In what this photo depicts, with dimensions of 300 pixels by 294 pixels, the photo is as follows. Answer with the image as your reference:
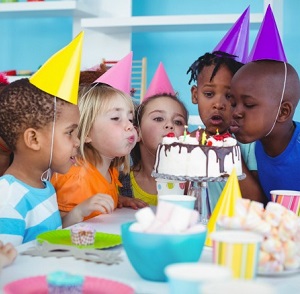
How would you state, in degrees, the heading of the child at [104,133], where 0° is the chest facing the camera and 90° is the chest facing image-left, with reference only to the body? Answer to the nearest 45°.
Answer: approximately 315°

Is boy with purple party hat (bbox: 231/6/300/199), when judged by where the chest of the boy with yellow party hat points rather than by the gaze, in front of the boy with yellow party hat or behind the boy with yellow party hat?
in front

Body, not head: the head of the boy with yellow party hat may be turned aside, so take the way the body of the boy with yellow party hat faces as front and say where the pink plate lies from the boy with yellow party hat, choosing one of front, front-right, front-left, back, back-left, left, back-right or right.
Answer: right

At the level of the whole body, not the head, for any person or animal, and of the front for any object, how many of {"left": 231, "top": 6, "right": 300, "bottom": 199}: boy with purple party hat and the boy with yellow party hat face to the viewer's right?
1

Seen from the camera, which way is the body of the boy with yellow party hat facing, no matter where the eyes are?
to the viewer's right

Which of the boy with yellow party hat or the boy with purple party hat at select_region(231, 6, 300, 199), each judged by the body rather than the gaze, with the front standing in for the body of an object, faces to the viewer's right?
the boy with yellow party hat

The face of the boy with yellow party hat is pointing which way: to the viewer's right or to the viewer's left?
to the viewer's right

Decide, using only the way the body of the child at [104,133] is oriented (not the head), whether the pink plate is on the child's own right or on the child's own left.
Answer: on the child's own right
